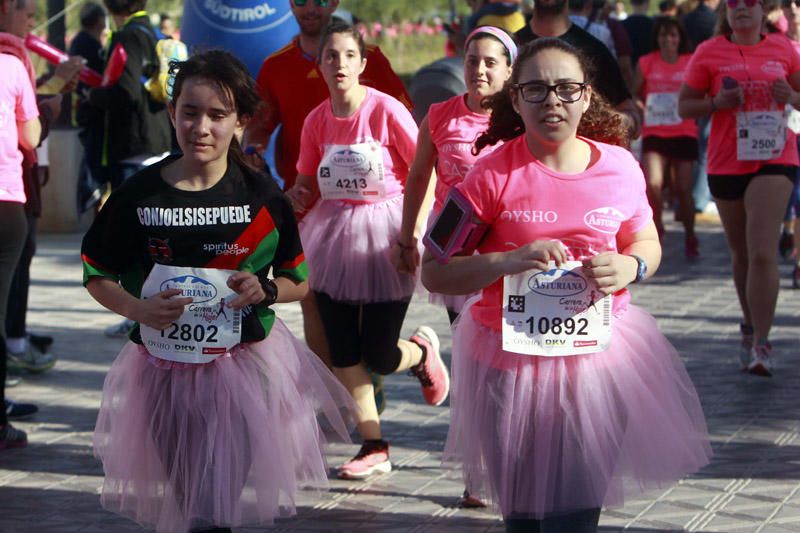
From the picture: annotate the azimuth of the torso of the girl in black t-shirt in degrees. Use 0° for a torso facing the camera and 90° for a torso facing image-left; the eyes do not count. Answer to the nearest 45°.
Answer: approximately 0°

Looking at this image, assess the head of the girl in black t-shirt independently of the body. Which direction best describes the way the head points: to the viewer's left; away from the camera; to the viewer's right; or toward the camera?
toward the camera

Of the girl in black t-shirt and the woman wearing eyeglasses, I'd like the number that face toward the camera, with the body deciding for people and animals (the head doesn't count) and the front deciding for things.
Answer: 2

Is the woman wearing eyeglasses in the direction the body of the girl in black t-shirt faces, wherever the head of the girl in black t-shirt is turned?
no

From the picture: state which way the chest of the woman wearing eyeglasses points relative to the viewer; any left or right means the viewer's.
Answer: facing the viewer

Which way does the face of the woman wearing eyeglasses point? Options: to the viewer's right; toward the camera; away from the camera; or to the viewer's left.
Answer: toward the camera

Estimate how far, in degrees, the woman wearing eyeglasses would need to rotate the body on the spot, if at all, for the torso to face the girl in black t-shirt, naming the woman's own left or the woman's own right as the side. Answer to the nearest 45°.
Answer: approximately 90° to the woman's own right

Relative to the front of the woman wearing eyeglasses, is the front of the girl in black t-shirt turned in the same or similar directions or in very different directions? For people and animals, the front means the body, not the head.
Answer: same or similar directions
